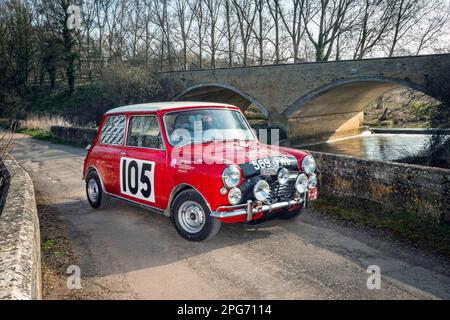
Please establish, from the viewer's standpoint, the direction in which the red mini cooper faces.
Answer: facing the viewer and to the right of the viewer

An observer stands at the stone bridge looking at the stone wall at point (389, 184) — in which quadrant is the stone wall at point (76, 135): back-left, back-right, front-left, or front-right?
front-right

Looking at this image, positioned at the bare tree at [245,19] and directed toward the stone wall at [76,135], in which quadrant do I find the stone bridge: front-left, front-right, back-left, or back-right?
front-left

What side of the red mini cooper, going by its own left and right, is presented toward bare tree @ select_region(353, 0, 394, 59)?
left

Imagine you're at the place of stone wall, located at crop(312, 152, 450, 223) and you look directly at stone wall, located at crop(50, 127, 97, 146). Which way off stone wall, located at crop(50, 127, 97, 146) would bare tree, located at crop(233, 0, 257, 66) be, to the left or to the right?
right

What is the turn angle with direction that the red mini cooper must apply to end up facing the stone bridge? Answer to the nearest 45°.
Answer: approximately 135° to its left

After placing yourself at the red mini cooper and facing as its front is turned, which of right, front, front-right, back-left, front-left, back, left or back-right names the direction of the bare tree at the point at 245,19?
back-left

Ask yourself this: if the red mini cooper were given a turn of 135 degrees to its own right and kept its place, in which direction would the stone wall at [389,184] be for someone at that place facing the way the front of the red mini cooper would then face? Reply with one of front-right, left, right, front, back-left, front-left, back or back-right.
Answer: back
